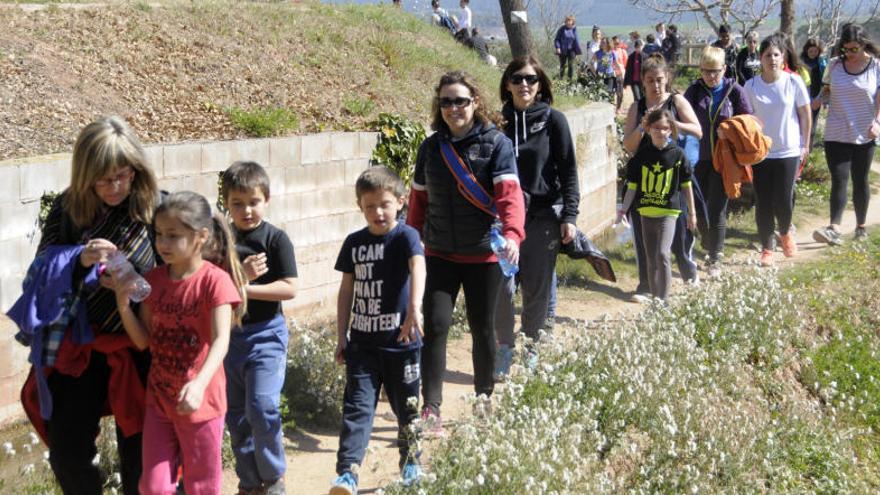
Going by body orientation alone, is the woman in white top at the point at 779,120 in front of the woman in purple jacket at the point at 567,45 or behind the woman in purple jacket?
in front

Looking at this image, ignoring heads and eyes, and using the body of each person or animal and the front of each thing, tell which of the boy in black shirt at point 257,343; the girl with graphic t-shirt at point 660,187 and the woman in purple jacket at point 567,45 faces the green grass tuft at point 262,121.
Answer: the woman in purple jacket

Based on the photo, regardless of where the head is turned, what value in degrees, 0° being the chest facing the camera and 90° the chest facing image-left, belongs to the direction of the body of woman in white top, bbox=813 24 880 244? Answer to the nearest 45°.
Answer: approximately 45°

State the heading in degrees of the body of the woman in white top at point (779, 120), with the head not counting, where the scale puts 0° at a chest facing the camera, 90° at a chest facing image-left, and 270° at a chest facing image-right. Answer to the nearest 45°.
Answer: approximately 0°

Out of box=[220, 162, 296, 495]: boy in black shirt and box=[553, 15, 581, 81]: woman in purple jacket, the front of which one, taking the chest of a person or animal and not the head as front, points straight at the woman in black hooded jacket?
the woman in purple jacket

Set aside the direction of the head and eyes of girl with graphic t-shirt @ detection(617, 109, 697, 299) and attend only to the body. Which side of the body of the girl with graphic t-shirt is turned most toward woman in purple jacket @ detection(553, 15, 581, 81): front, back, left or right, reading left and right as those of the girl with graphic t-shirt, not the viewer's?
back

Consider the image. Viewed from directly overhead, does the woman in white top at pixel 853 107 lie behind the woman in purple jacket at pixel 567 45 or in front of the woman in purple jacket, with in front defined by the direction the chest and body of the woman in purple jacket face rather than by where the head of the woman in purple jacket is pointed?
in front

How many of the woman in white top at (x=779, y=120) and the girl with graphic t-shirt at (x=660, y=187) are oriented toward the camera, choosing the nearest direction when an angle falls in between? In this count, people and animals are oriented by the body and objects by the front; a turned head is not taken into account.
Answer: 2

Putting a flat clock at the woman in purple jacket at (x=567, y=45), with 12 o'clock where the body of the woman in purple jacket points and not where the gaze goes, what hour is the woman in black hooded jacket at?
The woman in black hooded jacket is roughly at 12 o'clock from the woman in purple jacket.

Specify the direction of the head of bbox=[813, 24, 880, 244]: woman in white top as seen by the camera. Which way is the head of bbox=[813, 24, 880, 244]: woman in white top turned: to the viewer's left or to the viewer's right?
to the viewer's left
